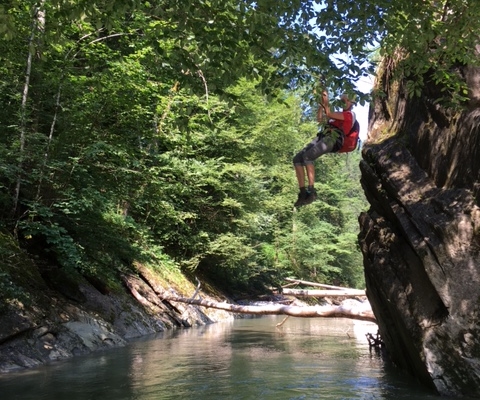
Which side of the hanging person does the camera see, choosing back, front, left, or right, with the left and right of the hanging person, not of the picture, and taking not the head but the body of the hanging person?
left
